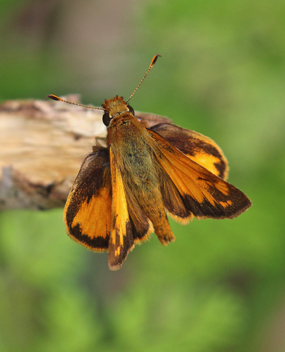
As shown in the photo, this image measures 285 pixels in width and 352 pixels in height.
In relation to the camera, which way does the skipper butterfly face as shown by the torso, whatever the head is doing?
away from the camera
